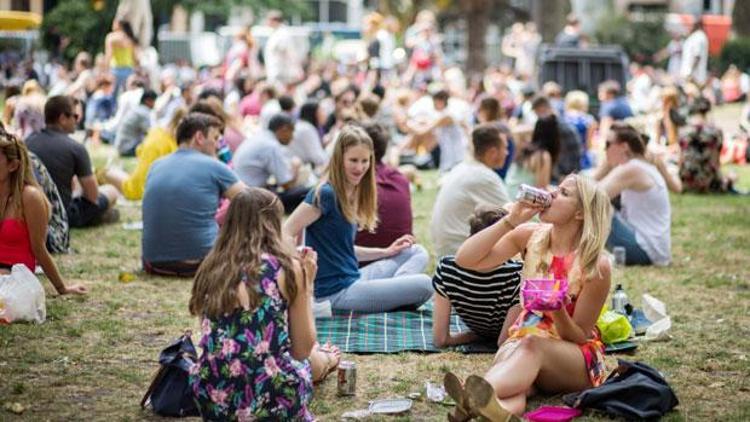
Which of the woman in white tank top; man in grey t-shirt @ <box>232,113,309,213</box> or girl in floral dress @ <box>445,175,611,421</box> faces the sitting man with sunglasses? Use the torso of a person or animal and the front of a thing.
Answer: the woman in white tank top

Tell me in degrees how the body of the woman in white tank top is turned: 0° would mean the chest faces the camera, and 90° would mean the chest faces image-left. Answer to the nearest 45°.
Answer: approximately 90°

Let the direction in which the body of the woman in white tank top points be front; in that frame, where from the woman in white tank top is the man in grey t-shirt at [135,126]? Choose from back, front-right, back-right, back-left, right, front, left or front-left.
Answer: front-right

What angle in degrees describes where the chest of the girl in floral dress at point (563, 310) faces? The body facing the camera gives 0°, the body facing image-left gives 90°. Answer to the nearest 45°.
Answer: approximately 45°

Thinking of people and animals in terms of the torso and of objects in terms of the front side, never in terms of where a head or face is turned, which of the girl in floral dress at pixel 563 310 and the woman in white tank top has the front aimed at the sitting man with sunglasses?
the woman in white tank top

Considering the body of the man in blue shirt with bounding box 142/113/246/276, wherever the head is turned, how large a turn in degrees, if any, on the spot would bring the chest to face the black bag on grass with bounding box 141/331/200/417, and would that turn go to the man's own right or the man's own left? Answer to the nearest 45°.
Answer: approximately 135° to the man's own right

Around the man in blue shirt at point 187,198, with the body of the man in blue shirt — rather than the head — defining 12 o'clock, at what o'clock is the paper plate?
The paper plate is roughly at 4 o'clock from the man in blue shirt.

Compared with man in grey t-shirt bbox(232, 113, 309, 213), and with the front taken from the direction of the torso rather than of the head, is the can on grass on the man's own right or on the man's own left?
on the man's own right

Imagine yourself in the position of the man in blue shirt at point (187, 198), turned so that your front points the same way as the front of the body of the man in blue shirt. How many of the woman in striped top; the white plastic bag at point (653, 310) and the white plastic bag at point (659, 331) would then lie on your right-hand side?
3

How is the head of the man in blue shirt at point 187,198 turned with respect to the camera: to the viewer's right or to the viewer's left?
to the viewer's right

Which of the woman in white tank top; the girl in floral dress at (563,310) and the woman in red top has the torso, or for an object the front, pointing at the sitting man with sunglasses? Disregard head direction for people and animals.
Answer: the woman in white tank top

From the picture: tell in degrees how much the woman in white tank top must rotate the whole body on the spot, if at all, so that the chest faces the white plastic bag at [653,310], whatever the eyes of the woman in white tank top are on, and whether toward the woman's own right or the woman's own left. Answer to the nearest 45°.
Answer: approximately 90° to the woman's own left

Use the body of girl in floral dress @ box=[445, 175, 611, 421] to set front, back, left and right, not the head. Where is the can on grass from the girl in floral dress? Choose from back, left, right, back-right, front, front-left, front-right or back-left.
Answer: front-right

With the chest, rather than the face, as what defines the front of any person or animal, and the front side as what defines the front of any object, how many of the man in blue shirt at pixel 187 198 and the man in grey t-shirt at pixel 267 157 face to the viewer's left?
0

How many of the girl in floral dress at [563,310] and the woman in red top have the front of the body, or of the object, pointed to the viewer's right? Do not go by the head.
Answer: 0

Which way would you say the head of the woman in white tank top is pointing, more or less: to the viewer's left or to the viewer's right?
to the viewer's left

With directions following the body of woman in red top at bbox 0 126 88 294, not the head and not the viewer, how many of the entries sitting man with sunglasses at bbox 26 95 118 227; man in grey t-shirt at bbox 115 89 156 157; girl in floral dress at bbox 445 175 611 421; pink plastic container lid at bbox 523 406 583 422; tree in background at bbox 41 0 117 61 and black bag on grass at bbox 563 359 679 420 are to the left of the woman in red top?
3
